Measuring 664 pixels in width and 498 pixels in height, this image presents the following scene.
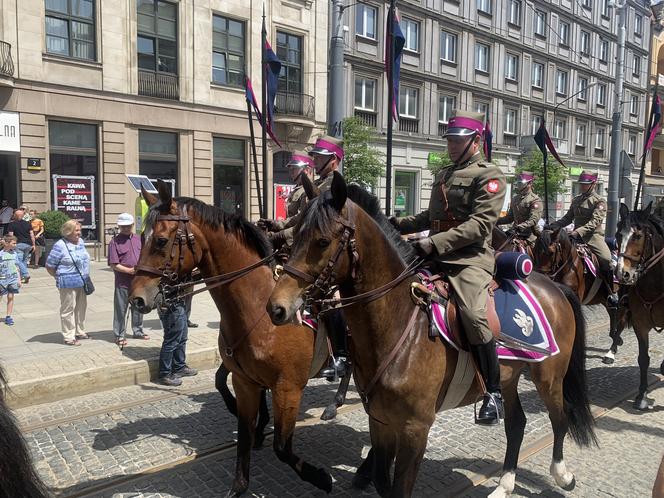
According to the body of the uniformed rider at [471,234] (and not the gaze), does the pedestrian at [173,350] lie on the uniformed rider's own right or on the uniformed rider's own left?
on the uniformed rider's own right

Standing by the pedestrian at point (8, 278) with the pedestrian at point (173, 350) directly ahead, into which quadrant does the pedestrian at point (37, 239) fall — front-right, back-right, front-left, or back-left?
back-left

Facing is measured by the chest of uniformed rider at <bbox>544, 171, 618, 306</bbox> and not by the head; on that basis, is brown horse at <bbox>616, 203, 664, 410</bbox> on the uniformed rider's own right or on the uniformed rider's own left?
on the uniformed rider's own left

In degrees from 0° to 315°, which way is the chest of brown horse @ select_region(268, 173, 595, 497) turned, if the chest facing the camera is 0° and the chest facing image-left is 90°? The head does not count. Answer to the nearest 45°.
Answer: approximately 45°

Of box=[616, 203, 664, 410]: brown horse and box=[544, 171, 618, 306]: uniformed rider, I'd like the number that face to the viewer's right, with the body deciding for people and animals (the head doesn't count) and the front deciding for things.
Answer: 0

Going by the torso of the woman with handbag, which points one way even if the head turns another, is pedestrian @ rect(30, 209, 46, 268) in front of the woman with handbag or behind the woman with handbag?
behind

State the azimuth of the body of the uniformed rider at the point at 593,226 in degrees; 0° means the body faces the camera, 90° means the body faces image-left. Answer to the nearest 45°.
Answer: approximately 45°

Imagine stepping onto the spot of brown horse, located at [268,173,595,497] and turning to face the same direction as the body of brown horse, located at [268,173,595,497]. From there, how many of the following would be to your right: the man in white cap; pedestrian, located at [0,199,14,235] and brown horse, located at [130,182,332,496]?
3

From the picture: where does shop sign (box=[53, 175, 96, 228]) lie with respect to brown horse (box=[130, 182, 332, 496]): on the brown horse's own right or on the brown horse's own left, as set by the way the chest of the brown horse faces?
on the brown horse's own right

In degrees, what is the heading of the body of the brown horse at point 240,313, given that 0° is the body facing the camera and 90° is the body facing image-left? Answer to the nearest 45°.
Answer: approximately 45°

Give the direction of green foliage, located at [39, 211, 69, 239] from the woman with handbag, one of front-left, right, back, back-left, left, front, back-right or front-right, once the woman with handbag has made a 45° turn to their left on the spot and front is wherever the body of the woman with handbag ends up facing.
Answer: left

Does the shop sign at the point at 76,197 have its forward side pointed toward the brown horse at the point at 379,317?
yes
